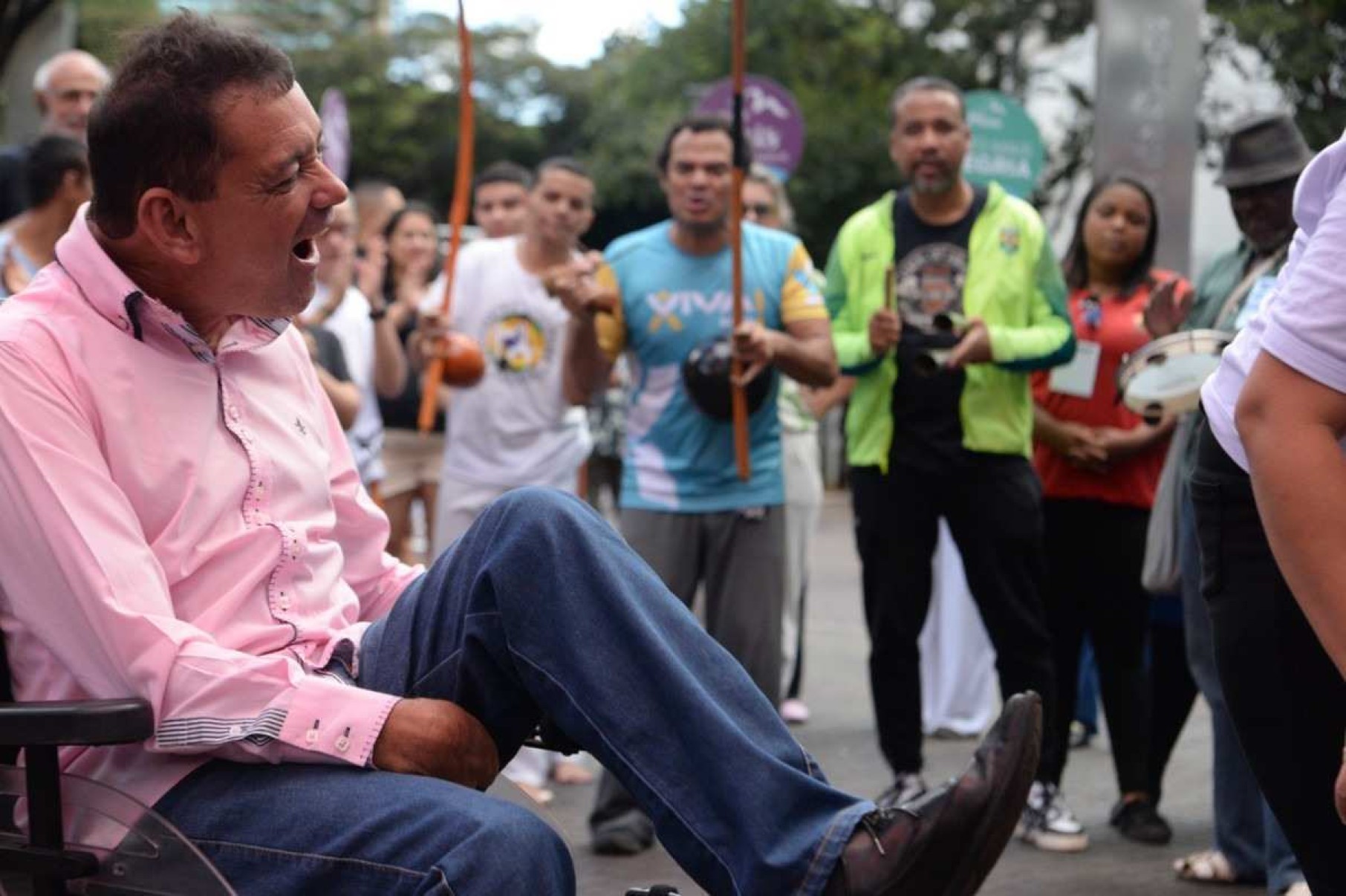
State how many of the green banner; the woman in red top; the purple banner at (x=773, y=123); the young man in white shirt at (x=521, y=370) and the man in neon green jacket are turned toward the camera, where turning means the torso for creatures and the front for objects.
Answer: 5

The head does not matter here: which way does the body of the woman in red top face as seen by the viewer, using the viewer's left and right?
facing the viewer

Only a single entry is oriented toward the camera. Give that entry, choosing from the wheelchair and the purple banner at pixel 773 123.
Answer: the purple banner

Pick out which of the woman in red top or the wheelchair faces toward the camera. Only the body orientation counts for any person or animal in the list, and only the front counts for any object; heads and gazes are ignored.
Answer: the woman in red top

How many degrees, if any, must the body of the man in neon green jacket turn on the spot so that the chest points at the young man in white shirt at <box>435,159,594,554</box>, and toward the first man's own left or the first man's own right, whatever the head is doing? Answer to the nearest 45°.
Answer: approximately 90° to the first man's own right

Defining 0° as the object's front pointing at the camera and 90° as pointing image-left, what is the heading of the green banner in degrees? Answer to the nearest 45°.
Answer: approximately 0°

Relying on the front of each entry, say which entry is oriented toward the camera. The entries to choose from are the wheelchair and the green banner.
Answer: the green banner

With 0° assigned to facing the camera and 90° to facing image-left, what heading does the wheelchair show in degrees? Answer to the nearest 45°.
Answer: approximately 270°

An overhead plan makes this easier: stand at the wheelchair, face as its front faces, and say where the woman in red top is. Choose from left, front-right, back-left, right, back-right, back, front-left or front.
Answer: front-left

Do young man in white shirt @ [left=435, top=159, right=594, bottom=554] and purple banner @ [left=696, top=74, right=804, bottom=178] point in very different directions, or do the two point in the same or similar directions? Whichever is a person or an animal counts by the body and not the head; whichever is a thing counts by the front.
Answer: same or similar directions

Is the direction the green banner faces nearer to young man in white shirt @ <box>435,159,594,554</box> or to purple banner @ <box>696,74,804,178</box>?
the young man in white shirt

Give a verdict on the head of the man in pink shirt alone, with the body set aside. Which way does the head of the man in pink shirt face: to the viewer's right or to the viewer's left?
to the viewer's right

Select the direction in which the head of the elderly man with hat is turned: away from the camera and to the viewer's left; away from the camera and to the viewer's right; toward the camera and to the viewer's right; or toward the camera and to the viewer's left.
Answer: toward the camera and to the viewer's left

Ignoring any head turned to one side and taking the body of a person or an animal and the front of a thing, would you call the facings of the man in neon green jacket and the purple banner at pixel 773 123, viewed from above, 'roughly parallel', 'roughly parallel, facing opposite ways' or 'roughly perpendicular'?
roughly parallel

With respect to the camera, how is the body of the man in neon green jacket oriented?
toward the camera

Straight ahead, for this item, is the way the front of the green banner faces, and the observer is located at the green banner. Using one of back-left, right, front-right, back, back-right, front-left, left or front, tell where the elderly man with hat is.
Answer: front
